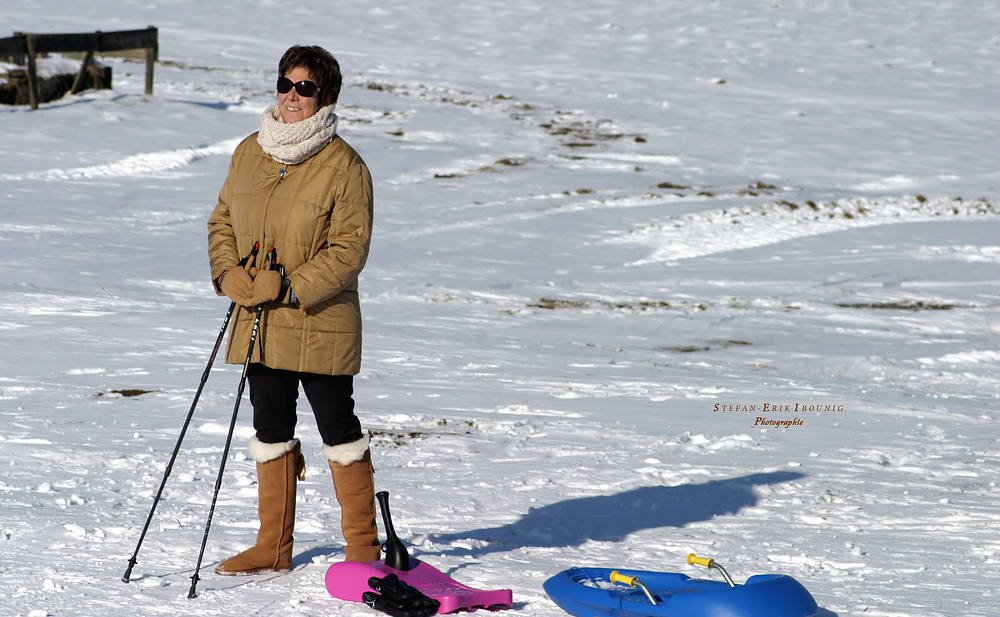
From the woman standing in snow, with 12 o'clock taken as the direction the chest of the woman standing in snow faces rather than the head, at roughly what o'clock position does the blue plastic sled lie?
The blue plastic sled is roughly at 8 o'clock from the woman standing in snow.

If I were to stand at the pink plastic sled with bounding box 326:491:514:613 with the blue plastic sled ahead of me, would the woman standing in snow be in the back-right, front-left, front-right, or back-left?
back-left

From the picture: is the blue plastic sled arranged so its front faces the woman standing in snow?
yes

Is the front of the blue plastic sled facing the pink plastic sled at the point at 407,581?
yes

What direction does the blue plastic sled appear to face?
to the viewer's left

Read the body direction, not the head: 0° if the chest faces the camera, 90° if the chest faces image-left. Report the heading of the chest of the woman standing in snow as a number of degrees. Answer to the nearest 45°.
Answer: approximately 45°
